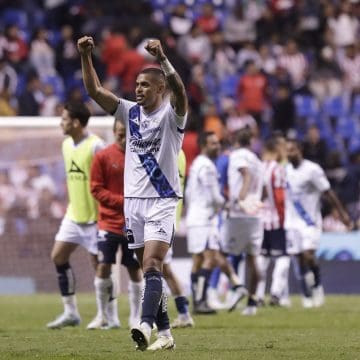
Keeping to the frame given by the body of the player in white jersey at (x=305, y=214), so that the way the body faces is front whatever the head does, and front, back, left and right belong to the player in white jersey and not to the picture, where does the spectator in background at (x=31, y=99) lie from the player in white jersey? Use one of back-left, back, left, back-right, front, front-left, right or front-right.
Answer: right

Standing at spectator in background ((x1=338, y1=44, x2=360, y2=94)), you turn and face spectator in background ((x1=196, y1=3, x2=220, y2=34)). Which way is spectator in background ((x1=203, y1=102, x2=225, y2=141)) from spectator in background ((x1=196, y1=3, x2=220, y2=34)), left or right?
left

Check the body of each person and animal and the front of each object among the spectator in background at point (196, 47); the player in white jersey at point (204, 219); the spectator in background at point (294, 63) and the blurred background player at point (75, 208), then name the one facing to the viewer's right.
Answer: the player in white jersey

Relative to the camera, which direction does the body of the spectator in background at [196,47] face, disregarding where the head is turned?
toward the camera

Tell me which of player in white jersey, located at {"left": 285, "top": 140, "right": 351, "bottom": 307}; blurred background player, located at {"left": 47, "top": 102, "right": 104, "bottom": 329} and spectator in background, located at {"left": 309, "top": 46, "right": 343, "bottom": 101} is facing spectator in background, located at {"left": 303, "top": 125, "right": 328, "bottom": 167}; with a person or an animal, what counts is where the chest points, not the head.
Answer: spectator in background, located at {"left": 309, "top": 46, "right": 343, "bottom": 101}

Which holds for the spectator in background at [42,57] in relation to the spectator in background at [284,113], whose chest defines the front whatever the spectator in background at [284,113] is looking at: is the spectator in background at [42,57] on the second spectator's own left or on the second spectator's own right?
on the second spectator's own right

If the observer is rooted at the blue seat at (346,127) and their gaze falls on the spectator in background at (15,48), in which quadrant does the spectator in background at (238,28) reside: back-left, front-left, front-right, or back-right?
front-right

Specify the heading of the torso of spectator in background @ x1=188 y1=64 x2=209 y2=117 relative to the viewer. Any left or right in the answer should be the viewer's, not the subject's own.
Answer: facing the viewer

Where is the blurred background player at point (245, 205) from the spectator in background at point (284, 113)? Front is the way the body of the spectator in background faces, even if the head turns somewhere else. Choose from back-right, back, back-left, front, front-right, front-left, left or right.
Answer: front

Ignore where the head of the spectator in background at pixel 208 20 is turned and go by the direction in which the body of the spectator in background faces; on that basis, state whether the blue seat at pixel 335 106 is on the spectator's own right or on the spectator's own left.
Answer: on the spectator's own left

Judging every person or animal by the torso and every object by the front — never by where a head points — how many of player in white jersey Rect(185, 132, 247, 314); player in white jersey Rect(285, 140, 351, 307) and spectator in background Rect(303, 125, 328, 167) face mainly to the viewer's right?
1

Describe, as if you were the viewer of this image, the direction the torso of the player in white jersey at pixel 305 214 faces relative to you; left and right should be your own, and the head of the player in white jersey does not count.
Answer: facing the viewer and to the left of the viewer

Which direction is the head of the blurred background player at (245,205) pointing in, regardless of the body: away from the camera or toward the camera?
away from the camera

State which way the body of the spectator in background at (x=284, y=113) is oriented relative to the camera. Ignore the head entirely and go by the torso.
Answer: toward the camera

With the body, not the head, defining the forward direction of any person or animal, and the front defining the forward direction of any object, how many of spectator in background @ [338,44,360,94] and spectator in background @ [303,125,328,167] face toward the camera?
2
